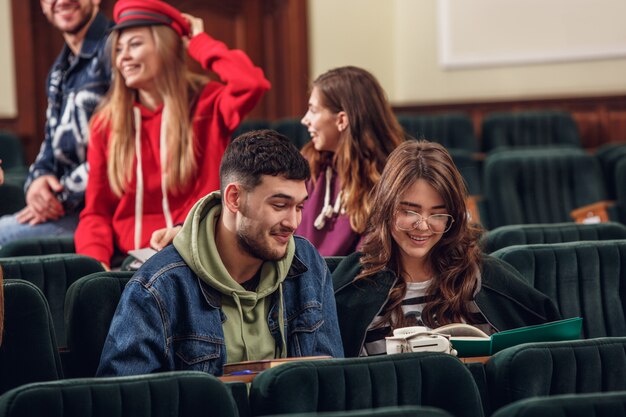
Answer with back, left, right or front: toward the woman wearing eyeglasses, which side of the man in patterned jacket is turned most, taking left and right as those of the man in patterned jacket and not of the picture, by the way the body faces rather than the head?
left

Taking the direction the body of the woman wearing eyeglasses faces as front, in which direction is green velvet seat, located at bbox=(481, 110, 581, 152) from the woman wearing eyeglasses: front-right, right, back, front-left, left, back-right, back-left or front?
back

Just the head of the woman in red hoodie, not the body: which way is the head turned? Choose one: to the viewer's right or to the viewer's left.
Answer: to the viewer's left

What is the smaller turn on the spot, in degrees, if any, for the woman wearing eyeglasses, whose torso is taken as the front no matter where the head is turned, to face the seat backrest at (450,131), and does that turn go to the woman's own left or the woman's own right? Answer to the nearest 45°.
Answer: approximately 180°

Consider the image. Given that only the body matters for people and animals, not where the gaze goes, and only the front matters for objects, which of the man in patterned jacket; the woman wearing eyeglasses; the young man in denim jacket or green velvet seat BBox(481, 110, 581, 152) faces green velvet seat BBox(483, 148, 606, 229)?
green velvet seat BBox(481, 110, 581, 152)

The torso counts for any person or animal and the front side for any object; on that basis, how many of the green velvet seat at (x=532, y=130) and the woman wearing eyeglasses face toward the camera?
2
